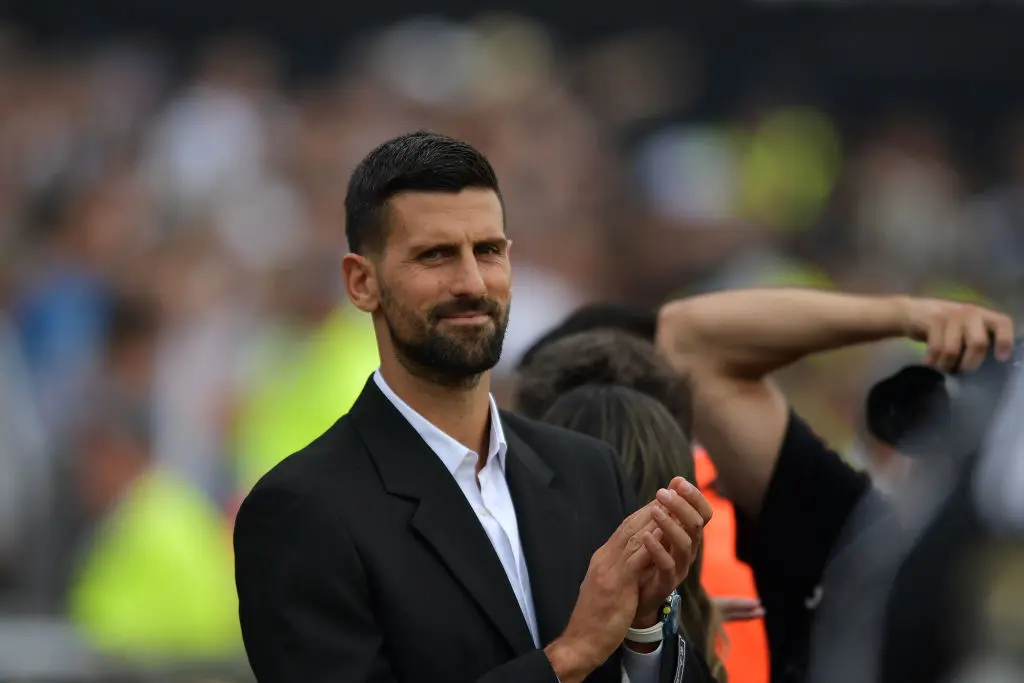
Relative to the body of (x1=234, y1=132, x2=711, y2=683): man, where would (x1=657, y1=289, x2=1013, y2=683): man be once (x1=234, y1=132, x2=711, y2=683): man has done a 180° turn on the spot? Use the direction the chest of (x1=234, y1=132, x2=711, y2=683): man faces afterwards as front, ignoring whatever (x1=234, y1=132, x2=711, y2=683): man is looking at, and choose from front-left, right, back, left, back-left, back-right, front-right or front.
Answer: right

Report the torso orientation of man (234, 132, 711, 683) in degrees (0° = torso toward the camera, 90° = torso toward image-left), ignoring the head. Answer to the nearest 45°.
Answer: approximately 315°

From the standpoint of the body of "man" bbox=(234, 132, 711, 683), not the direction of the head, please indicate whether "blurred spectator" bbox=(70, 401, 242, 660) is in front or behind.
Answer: behind

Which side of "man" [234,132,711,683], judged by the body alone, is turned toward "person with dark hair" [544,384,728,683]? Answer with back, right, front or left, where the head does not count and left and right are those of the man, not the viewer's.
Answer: left

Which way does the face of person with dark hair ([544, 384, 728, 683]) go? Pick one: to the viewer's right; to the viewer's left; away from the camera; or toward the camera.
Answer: away from the camera

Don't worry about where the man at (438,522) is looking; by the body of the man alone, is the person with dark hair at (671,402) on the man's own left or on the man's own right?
on the man's own left

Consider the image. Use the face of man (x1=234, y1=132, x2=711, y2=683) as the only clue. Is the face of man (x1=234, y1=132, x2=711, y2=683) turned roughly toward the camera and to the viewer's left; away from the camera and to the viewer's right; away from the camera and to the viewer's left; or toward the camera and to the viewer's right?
toward the camera and to the viewer's right

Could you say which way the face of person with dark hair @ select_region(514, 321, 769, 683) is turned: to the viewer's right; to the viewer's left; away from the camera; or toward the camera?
away from the camera
